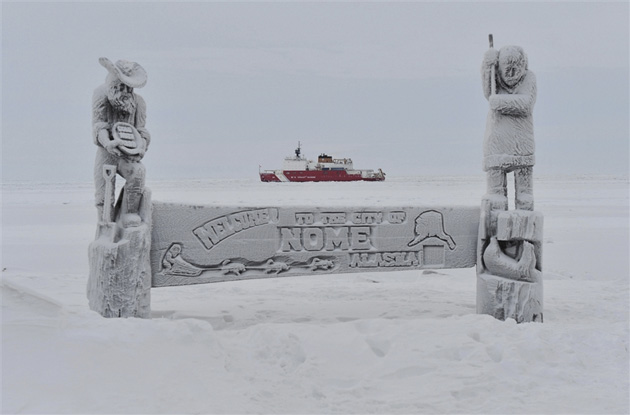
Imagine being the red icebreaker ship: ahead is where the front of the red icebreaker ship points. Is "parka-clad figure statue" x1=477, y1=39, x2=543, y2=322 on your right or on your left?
on your left

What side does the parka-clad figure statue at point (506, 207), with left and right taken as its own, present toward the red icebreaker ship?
back

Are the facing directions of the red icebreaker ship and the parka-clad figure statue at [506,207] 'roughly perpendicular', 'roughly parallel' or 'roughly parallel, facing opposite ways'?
roughly perpendicular

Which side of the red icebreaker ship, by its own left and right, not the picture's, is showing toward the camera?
left

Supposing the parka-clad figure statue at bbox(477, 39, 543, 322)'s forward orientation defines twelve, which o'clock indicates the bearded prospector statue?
The bearded prospector statue is roughly at 2 o'clock from the parka-clad figure statue.

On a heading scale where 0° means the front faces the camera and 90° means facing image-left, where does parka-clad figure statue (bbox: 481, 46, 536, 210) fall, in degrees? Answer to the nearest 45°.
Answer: approximately 0°

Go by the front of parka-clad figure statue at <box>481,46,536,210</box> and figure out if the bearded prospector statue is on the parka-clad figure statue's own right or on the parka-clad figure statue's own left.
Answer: on the parka-clad figure statue's own right
